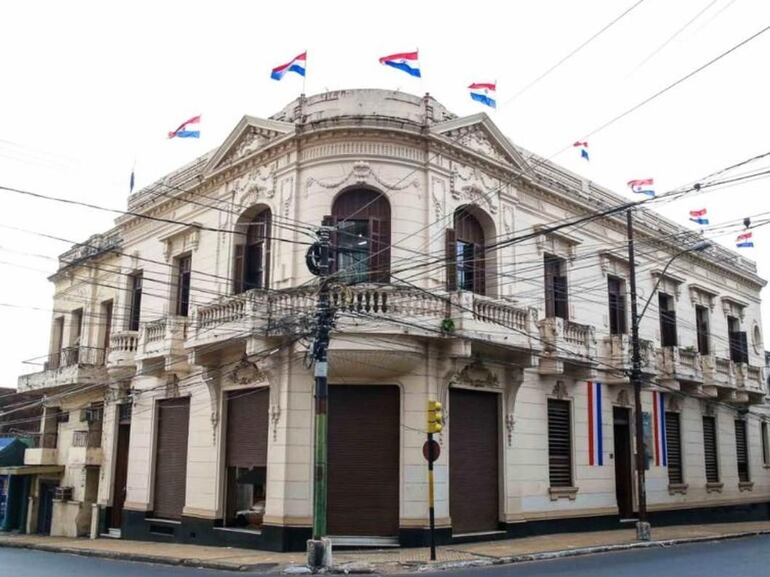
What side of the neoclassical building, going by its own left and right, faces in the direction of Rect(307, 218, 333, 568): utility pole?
front

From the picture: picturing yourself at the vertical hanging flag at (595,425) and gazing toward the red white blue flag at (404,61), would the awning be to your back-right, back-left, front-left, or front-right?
front-right

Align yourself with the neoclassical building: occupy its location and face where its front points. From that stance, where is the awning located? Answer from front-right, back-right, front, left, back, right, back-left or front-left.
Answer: back-right

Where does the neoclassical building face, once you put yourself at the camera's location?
facing the viewer

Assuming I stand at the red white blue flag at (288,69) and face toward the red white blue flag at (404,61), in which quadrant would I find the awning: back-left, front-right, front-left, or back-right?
back-left

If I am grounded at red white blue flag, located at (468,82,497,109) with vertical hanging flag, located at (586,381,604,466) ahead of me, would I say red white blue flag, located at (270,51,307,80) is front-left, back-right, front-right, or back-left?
back-left

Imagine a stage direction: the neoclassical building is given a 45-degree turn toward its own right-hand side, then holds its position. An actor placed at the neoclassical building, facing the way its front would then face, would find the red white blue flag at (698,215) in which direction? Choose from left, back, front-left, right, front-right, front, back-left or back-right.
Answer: back
